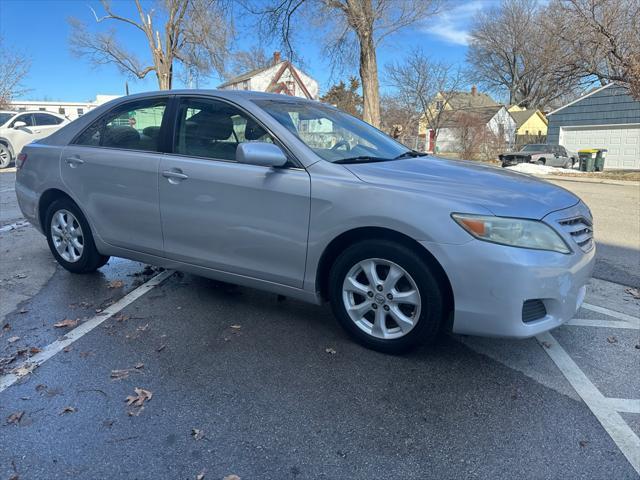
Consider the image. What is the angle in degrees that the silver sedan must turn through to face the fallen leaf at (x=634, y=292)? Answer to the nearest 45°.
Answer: approximately 45° to its left

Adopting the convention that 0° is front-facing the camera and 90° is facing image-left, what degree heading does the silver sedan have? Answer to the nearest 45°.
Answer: approximately 315°

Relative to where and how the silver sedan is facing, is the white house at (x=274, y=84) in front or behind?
behind

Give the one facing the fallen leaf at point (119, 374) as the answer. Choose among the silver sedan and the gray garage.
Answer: the gray garage

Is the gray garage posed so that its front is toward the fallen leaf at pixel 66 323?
yes

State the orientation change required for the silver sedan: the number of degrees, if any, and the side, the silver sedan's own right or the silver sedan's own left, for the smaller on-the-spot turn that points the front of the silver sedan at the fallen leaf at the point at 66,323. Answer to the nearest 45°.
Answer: approximately 135° to the silver sedan's own right

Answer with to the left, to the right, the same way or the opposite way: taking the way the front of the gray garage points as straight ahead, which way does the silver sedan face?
to the left

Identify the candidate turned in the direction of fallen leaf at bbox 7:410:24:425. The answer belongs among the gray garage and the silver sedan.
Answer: the gray garage

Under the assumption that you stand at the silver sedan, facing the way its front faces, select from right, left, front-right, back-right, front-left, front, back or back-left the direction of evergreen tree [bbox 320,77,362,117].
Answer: back-left

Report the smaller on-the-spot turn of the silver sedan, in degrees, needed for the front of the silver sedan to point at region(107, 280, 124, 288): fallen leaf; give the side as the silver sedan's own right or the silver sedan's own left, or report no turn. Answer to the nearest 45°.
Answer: approximately 180°

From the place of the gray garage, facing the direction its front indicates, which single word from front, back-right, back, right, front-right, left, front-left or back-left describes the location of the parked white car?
front-right

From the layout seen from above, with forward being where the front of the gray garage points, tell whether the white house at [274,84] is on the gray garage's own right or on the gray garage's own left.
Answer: on the gray garage's own right

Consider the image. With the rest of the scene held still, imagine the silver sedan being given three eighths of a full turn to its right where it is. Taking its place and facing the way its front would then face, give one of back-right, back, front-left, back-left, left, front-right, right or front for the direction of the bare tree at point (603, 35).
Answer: back-right

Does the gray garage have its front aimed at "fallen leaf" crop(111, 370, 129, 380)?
yes

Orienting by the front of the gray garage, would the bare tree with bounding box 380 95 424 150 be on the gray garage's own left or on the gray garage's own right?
on the gray garage's own right
